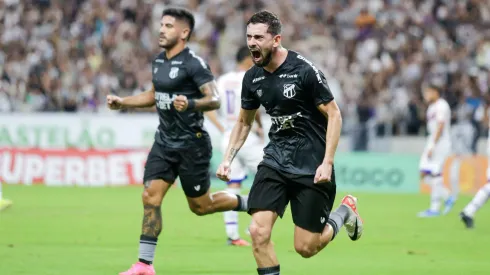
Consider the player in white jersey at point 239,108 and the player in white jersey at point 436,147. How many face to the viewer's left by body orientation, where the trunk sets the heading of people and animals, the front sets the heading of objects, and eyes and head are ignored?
1

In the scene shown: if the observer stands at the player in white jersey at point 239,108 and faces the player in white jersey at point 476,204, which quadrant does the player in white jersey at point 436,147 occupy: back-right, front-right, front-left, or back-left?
front-left

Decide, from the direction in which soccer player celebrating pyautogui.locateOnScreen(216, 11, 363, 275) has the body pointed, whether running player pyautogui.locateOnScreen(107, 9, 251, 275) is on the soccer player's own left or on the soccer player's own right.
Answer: on the soccer player's own right

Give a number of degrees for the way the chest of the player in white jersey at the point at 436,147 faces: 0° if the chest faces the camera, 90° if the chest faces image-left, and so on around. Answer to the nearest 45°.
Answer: approximately 90°

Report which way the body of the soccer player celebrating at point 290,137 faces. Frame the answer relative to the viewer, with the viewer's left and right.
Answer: facing the viewer and to the left of the viewer

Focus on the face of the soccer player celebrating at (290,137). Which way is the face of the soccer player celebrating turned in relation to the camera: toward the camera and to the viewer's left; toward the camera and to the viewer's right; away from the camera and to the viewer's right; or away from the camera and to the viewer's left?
toward the camera and to the viewer's left

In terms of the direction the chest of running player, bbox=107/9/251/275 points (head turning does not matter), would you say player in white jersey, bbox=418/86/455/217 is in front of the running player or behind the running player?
behind
